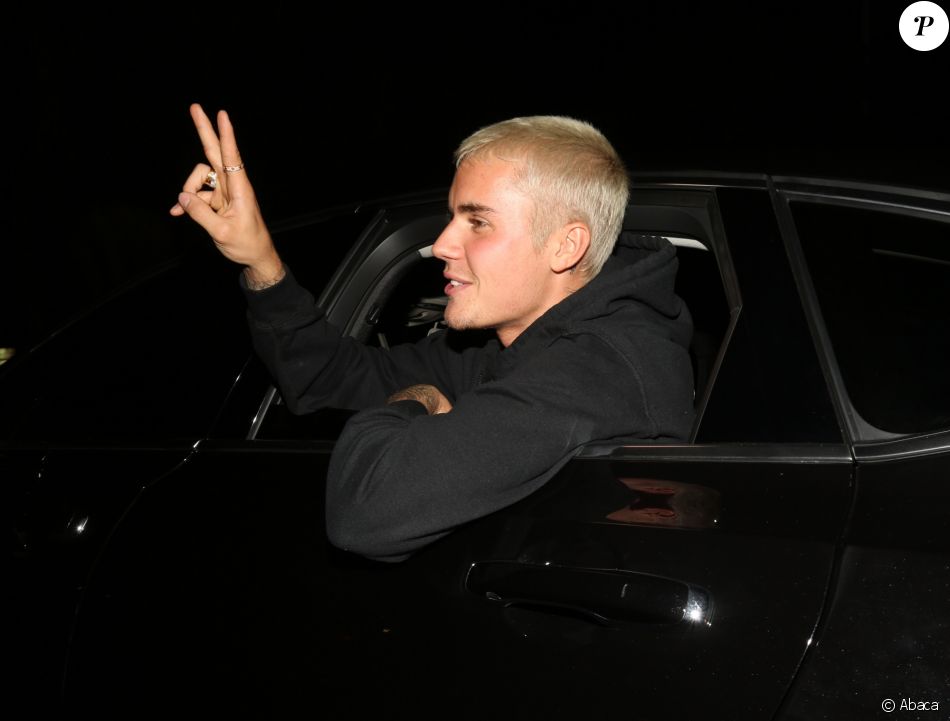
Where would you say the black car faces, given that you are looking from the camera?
facing to the left of the viewer

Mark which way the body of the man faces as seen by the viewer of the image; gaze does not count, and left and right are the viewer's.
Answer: facing to the left of the viewer
